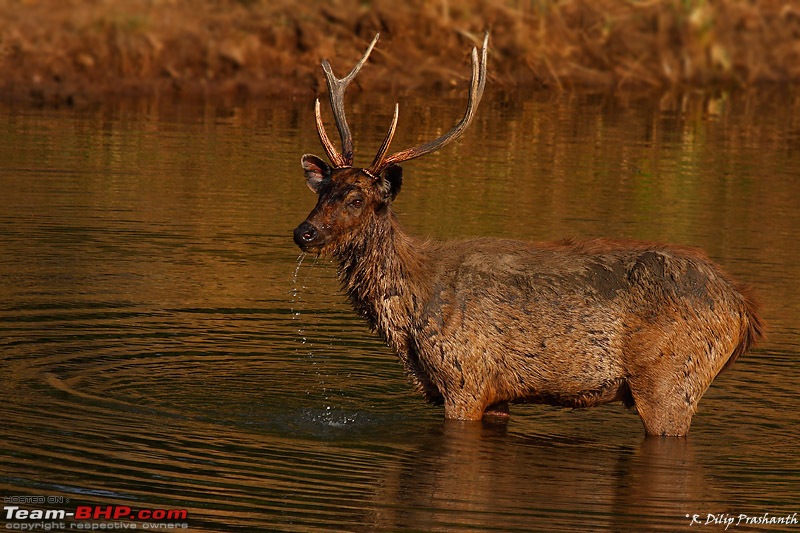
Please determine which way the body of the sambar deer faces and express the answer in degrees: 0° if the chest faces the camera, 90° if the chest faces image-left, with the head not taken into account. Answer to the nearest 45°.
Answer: approximately 90°
